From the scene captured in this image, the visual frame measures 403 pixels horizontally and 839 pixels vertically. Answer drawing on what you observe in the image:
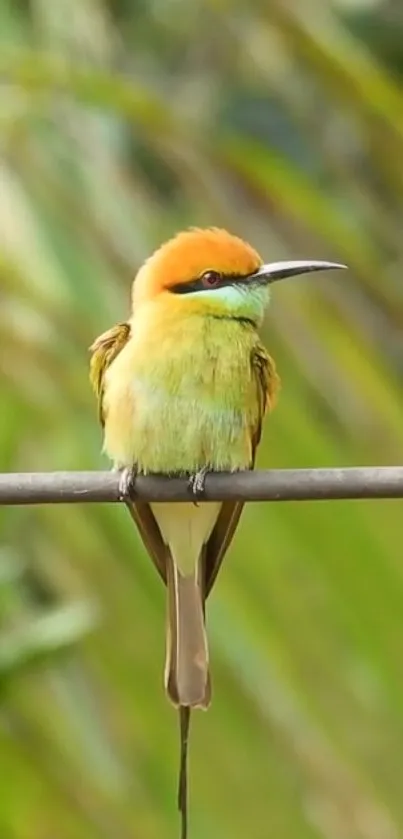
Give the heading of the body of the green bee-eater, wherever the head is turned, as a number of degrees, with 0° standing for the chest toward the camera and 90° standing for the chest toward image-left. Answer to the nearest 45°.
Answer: approximately 0°
